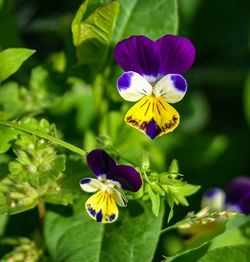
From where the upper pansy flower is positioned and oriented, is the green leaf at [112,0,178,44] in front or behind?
behind

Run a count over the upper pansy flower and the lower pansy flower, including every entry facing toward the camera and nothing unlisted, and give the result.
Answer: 2

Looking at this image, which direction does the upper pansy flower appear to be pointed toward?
toward the camera

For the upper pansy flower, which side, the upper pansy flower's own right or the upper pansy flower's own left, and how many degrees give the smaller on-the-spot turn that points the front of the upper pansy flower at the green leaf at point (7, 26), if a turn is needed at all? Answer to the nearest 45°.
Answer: approximately 135° to the upper pansy flower's own right

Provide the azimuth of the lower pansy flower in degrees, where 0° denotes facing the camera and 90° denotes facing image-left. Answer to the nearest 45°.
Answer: approximately 0°
